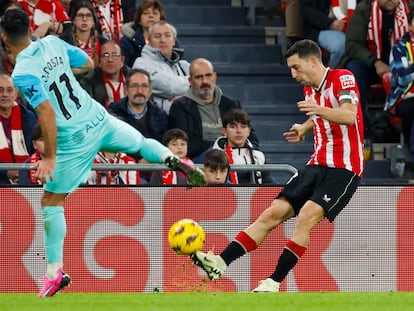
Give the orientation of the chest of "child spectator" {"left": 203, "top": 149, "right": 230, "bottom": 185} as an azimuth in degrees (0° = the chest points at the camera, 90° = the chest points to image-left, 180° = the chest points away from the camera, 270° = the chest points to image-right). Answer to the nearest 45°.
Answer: approximately 0°

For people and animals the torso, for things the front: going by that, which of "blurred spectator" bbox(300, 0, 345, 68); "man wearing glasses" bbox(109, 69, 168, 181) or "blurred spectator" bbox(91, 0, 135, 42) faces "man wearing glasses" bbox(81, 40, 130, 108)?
"blurred spectator" bbox(91, 0, 135, 42)

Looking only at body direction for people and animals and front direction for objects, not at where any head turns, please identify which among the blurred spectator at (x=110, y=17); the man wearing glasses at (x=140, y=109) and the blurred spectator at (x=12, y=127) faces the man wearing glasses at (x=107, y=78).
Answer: the blurred spectator at (x=110, y=17)

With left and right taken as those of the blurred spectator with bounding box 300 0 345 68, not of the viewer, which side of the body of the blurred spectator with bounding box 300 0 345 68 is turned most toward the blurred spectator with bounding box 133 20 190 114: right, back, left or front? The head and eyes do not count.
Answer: right

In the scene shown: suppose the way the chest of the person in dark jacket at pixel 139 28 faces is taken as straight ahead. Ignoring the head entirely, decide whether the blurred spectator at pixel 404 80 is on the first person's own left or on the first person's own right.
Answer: on the first person's own left
